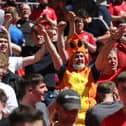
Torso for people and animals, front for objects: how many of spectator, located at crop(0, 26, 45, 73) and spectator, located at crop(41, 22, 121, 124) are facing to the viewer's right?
0

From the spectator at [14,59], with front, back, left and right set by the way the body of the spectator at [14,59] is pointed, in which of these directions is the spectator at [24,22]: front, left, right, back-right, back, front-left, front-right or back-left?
back

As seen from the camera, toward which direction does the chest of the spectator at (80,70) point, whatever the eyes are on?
toward the camera

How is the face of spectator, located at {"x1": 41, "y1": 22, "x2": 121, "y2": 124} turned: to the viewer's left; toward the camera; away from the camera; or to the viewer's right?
toward the camera

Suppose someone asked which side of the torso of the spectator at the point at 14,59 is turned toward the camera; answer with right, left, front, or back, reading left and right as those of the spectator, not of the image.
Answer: front

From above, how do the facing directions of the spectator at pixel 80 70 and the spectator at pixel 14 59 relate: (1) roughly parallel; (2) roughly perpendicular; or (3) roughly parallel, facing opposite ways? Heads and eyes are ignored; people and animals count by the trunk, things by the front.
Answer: roughly parallel

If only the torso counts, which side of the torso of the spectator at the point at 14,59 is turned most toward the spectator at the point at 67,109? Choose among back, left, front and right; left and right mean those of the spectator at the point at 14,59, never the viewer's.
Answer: front

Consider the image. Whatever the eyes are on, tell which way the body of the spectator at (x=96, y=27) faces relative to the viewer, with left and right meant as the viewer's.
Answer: facing the viewer and to the left of the viewer
